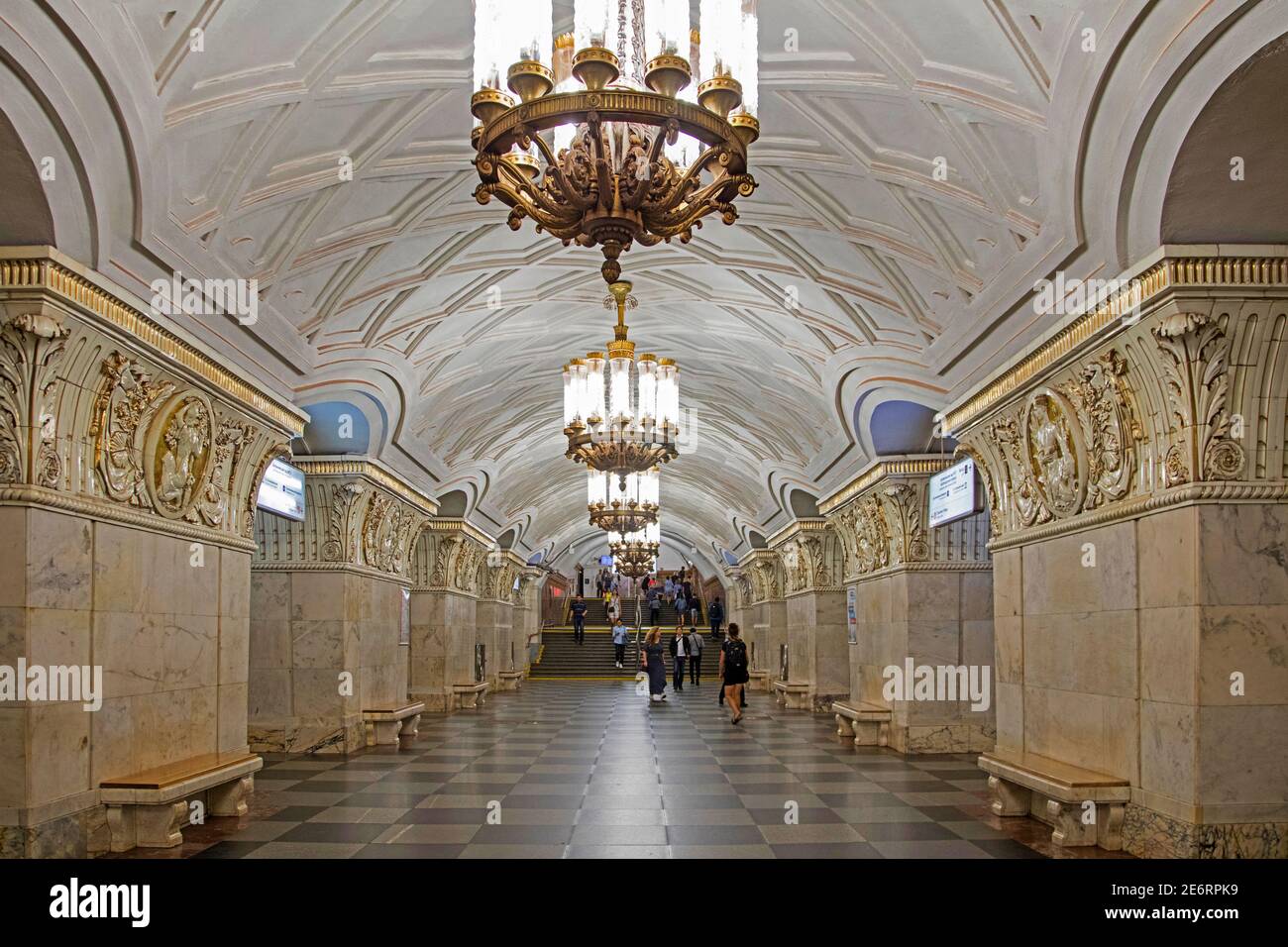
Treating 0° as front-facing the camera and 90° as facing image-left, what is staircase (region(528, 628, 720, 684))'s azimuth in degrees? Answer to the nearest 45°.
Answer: approximately 0°

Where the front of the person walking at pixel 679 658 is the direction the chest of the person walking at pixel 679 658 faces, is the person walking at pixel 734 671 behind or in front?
in front

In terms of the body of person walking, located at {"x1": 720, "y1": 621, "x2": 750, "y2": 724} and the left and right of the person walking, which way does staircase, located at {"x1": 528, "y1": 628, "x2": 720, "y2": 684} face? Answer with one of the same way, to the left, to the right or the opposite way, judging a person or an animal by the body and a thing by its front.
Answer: the opposite way

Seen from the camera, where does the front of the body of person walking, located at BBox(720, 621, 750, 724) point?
away from the camera

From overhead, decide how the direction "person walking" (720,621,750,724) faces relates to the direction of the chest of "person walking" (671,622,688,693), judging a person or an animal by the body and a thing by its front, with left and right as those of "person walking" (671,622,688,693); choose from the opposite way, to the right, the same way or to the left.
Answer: the opposite way

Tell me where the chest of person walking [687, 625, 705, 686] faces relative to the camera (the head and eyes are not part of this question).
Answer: away from the camera

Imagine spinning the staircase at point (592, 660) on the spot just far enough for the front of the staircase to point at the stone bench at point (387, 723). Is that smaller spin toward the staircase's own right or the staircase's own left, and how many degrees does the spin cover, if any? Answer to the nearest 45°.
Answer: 0° — it already faces it

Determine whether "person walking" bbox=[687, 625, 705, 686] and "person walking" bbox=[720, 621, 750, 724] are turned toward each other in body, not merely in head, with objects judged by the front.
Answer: no

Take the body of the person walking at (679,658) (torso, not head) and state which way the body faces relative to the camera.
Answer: toward the camera

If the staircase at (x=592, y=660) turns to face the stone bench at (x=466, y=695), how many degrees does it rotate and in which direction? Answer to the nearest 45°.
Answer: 0° — it already faces it

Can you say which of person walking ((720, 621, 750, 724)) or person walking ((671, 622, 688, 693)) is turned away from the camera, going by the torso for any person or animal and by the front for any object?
person walking ((720, 621, 750, 724))
